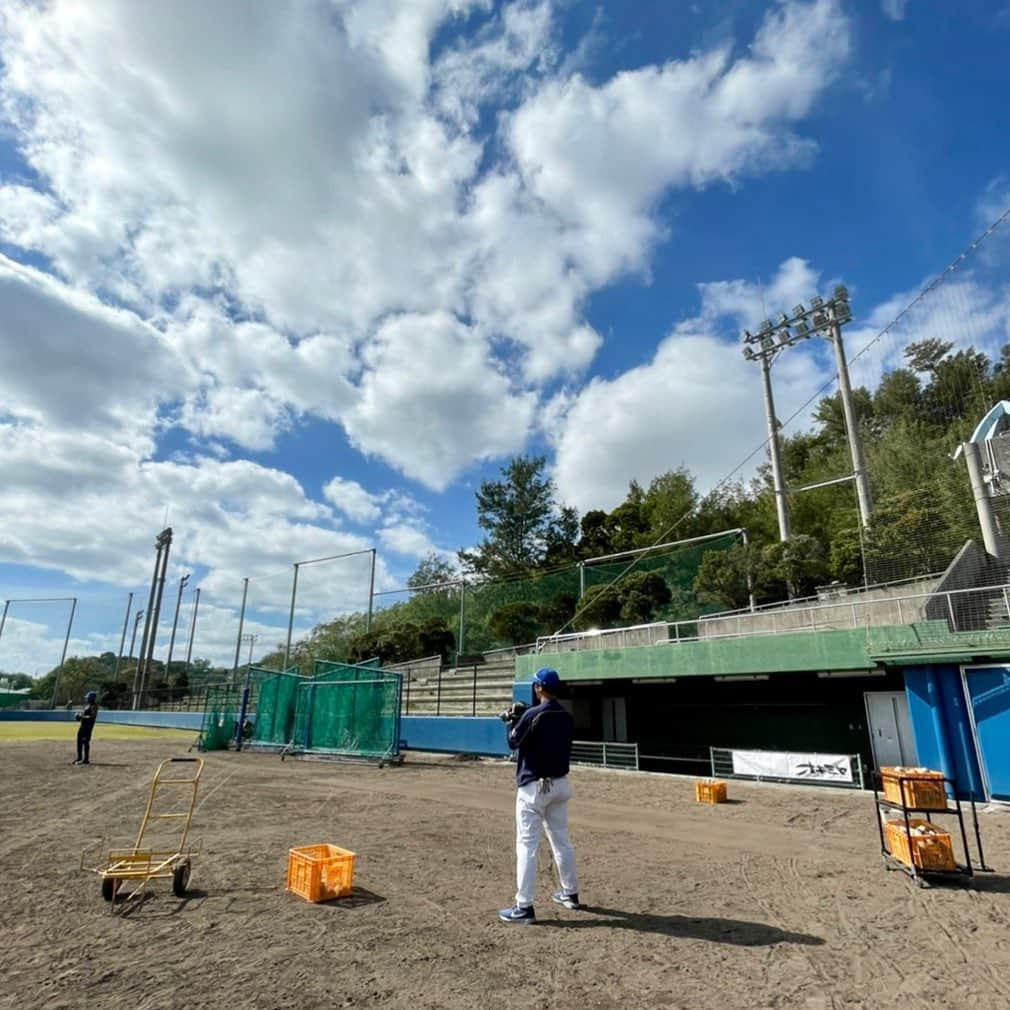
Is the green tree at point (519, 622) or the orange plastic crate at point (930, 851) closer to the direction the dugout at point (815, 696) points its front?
the orange plastic crate

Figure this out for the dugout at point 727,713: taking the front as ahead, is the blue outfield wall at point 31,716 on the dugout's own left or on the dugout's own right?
on the dugout's own right

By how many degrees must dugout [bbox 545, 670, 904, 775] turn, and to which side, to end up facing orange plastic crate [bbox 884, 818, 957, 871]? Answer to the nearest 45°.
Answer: approximately 45° to its left

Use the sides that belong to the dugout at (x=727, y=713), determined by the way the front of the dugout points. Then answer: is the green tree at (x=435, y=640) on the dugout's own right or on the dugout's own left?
on the dugout's own right

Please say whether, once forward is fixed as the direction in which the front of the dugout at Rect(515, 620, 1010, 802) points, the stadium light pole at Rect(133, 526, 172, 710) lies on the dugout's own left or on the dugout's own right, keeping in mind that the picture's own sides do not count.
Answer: on the dugout's own right

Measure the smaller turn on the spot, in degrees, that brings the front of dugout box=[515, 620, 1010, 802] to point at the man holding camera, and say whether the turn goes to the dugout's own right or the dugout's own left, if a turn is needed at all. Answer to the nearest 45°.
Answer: approximately 45° to the dugout's own left

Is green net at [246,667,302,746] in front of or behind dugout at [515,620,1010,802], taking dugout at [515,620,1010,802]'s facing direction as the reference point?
in front

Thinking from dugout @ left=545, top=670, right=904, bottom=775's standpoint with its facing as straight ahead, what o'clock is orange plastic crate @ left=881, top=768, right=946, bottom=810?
The orange plastic crate is roughly at 10 o'clock from the dugout.

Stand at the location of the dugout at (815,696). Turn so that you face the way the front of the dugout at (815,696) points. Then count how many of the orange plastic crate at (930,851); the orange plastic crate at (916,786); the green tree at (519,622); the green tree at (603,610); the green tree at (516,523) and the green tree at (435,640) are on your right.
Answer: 4

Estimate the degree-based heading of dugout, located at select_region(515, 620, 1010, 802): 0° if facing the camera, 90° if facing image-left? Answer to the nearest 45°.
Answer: approximately 45°
